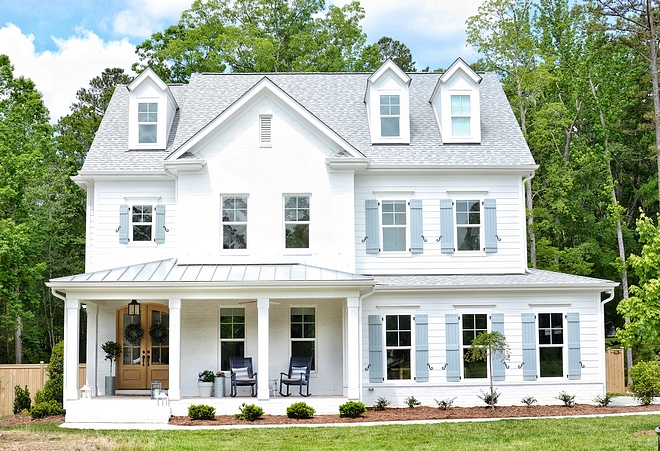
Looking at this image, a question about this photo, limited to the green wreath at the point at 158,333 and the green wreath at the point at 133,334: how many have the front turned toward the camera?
2

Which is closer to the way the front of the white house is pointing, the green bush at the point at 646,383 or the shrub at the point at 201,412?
the shrub

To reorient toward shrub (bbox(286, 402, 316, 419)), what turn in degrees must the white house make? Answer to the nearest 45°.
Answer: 0° — it already faces it

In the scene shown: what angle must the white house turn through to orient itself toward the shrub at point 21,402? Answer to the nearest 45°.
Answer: approximately 90° to its right

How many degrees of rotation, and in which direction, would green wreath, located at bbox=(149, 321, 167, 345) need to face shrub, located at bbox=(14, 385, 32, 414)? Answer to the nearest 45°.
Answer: approximately 90° to its right

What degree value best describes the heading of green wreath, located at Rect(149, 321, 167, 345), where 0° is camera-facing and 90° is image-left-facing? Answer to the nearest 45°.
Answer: approximately 0°
